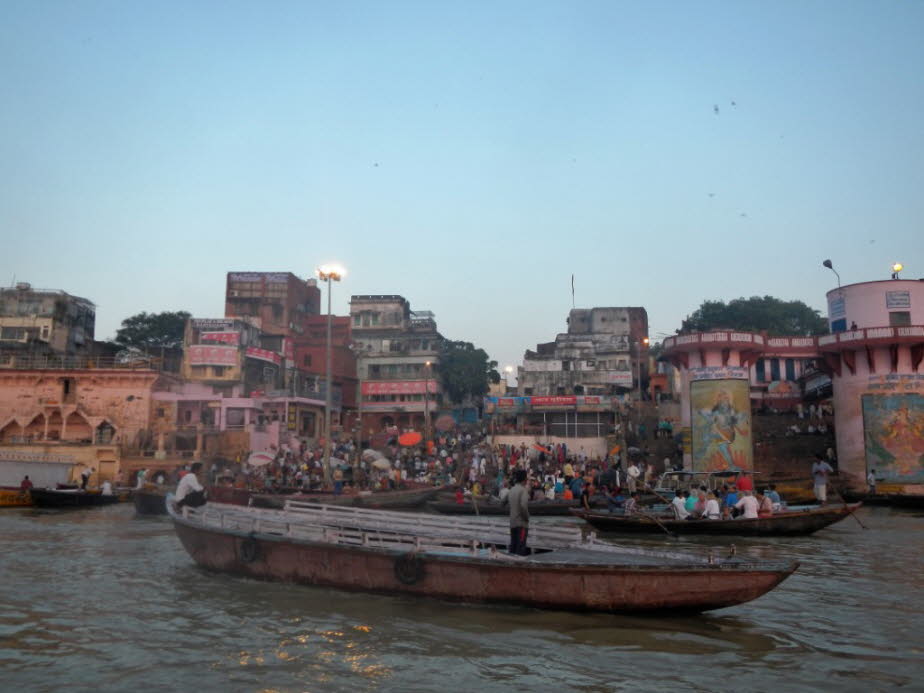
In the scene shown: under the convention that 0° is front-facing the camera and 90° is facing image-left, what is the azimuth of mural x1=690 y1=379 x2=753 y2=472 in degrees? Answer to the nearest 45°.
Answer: approximately 0°

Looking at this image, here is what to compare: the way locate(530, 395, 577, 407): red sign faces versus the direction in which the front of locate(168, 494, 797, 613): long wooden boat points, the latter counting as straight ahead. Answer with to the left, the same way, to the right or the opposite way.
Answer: to the right

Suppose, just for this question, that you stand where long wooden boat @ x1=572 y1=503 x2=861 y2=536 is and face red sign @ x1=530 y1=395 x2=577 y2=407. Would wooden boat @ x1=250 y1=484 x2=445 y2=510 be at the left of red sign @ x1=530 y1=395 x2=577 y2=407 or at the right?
left

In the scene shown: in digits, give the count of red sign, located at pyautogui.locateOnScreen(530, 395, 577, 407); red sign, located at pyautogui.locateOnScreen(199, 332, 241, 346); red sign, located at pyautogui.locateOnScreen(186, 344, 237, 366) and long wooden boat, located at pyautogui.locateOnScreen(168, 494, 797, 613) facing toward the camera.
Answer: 3

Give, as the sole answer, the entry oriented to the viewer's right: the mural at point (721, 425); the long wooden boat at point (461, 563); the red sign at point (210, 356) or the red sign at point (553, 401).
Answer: the long wooden boat

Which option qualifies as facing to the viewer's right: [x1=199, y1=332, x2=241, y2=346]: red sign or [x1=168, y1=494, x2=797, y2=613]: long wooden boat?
the long wooden boat

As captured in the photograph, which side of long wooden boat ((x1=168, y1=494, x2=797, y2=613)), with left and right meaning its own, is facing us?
right

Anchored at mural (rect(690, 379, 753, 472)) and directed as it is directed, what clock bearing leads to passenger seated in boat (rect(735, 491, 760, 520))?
The passenger seated in boat is roughly at 12 o'clock from the mural.

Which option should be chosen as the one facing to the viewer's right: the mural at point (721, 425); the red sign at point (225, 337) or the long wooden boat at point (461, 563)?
the long wooden boat

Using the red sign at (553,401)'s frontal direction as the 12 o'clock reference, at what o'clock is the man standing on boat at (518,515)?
The man standing on boat is roughly at 12 o'clock from the red sign.
